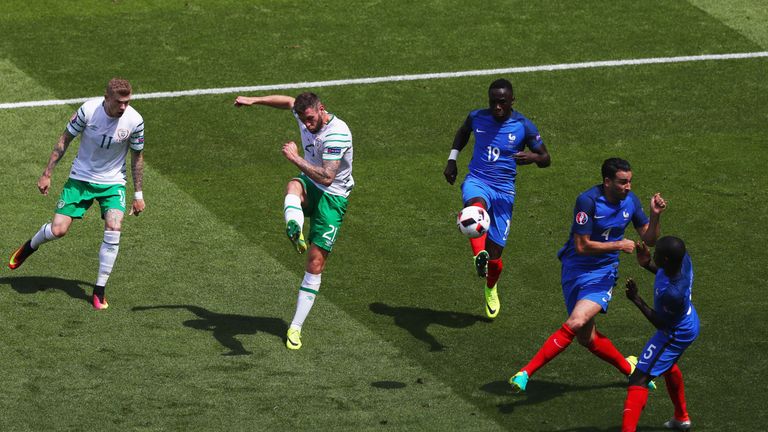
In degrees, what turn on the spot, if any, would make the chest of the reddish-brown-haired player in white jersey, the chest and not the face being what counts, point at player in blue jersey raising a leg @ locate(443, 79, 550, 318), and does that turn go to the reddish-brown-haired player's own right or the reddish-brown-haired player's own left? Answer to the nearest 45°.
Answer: approximately 90° to the reddish-brown-haired player's own left

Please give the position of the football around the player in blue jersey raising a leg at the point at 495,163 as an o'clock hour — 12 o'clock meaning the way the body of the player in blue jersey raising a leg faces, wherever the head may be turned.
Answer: The football is roughly at 12 o'clock from the player in blue jersey raising a leg.

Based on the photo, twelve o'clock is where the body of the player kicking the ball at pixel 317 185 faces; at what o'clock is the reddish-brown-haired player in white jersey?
The reddish-brown-haired player in white jersey is roughly at 2 o'clock from the player kicking the ball.

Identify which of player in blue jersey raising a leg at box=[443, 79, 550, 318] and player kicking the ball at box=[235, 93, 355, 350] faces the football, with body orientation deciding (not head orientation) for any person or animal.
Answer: player in blue jersey raising a leg at box=[443, 79, 550, 318]

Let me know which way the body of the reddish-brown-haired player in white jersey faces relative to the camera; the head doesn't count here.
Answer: toward the camera

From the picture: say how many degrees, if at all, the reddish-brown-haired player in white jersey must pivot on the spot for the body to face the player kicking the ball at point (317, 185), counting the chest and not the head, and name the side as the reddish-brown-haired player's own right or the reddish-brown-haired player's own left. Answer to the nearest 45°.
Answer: approximately 45° to the reddish-brown-haired player's own left

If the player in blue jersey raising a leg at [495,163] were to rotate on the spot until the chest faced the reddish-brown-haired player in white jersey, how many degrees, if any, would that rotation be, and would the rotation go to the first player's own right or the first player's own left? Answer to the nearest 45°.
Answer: approximately 90° to the first player's own right

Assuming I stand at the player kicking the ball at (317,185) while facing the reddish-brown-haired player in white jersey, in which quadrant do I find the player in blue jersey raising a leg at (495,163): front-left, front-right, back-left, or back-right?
back-right

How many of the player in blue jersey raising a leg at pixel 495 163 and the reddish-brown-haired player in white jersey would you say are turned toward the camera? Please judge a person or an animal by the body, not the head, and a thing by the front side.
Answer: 2

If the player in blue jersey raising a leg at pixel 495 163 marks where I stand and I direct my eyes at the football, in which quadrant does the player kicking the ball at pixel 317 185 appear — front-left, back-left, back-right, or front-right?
front-right
